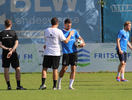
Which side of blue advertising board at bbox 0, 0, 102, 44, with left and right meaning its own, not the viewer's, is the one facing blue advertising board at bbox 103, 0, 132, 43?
left

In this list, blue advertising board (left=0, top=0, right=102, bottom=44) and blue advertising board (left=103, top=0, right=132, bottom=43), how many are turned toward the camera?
2

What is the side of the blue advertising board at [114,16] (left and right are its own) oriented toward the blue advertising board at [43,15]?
right

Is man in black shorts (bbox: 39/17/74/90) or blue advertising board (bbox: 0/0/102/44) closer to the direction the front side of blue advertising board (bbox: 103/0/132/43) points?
the man in black shorts

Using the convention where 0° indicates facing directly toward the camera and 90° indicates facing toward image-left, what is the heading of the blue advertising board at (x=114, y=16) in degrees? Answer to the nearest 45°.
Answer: approximately 0°

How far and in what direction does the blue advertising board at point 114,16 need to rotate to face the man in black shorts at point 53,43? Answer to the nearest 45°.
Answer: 0° — it already faces them

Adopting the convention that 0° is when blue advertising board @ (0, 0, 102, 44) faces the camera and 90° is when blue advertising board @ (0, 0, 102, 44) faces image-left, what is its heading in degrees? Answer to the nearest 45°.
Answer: approximately 0°

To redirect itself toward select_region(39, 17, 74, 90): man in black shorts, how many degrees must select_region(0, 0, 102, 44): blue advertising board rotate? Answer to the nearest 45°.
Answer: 0° — it already faces them
